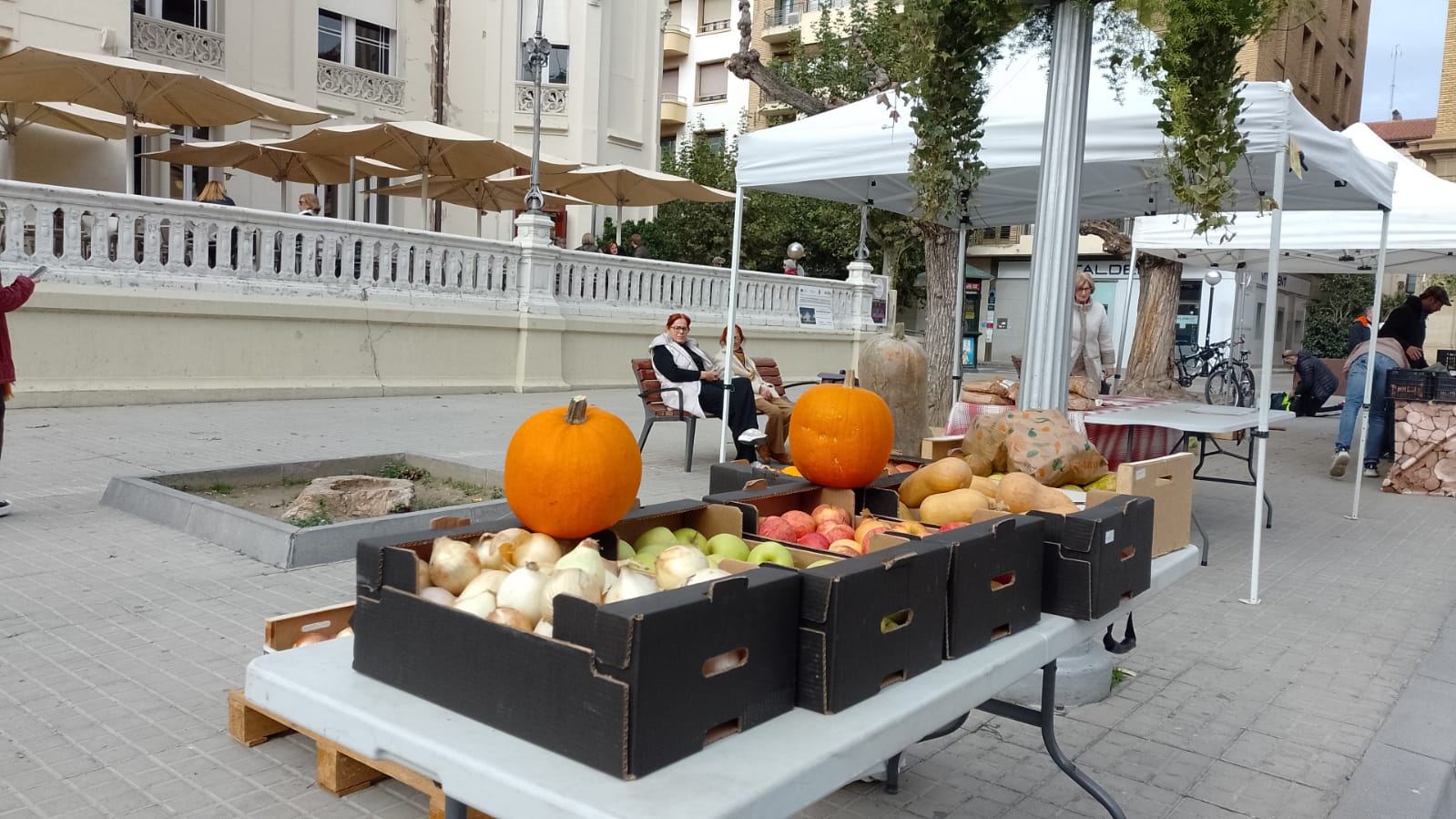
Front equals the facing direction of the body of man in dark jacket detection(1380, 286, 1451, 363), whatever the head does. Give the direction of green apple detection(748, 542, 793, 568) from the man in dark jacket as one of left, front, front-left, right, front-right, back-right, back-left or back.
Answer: right

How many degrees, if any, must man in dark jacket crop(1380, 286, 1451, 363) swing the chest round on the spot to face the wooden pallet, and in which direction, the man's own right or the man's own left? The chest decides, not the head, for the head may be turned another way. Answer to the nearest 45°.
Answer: approximately 90° to the man's own right

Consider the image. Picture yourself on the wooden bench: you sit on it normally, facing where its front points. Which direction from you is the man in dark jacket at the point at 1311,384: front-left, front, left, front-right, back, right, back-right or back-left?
left

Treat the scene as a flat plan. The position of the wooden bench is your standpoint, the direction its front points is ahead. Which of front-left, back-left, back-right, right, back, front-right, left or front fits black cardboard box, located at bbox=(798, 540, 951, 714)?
front-right

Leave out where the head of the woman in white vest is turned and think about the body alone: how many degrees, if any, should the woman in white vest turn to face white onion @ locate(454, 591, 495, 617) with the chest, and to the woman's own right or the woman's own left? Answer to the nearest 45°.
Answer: approximately 45° to the woman's own right

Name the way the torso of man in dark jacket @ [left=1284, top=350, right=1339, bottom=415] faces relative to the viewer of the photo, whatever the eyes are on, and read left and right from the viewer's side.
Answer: facing to the left of the viewer

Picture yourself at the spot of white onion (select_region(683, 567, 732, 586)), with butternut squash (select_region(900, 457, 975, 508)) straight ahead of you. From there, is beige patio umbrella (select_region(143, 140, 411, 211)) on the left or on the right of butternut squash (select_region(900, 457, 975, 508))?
left

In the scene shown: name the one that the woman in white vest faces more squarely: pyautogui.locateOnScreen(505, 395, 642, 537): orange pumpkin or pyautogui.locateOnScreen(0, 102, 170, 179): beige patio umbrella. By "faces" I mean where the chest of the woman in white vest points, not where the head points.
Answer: the orange pumpkin

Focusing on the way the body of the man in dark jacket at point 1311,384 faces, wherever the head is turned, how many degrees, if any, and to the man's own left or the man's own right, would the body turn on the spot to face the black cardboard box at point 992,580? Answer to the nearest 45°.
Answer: approximately 90° to the man's own left

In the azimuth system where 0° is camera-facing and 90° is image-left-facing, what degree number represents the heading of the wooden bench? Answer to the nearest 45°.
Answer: approximately 315°

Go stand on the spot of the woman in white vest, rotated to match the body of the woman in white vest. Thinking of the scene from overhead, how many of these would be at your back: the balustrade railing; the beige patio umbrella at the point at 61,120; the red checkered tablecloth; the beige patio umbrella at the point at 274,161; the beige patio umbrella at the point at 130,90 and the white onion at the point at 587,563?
4
